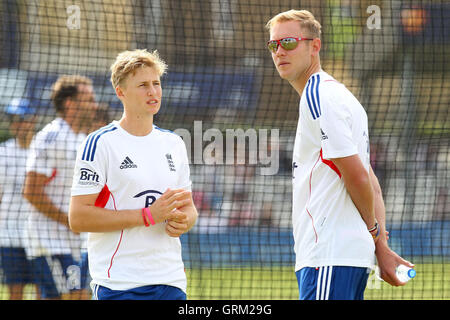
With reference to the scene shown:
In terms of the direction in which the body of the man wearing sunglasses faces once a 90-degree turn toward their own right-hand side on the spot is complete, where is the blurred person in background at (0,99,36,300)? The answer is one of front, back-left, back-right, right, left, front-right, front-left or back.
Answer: front-left

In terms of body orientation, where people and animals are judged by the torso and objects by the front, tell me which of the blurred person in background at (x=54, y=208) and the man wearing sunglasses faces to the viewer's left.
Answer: the man wearing sunglasses

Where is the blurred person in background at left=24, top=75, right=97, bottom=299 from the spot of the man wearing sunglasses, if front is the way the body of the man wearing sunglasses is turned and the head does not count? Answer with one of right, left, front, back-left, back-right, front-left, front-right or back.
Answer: front-right

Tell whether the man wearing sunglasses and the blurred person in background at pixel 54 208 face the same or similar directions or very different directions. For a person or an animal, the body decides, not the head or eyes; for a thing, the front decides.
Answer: very different directions

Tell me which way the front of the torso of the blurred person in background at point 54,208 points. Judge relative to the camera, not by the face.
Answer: to the viewer's right

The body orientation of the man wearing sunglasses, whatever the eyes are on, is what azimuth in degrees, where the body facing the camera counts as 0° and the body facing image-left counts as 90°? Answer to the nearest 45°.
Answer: approximately 90°

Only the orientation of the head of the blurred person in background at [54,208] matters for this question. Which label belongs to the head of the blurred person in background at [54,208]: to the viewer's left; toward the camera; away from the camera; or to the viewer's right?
to the viewer's right
